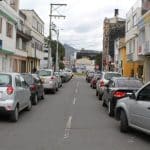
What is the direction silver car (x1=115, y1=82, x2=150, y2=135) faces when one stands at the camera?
facing away from the viewer and to the left of the viewer

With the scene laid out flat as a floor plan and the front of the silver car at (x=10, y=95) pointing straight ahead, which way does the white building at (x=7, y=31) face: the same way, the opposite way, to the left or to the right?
to the right

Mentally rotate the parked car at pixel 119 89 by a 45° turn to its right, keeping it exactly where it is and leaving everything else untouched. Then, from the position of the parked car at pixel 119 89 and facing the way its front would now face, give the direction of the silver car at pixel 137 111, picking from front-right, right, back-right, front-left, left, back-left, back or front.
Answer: back

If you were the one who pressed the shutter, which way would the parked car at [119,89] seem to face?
facing away from the viewer and to the left of the viewer

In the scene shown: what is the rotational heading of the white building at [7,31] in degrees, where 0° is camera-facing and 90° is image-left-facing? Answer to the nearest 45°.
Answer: approximately 315°

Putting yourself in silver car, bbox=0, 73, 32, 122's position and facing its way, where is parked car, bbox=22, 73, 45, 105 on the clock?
The parked car is roughly at 11 o'clock from the silver car.

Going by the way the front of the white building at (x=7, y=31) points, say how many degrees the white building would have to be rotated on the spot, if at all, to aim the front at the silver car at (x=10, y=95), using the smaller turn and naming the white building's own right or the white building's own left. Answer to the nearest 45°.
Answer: approximately 45° to the white building's own right

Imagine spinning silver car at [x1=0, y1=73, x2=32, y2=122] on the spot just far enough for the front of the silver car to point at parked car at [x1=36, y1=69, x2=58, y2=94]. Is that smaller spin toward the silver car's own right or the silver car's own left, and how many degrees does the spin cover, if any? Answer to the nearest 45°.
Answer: approximately 45° to the silver car's own left

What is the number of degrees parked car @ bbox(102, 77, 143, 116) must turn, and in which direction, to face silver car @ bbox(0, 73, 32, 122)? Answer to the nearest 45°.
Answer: approximately 90° to its left

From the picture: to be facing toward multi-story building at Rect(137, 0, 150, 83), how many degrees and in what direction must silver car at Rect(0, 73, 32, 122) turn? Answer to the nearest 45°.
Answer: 0° — it already faces it

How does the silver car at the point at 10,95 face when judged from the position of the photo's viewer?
facing away from the viewer and to the right of the viewer
